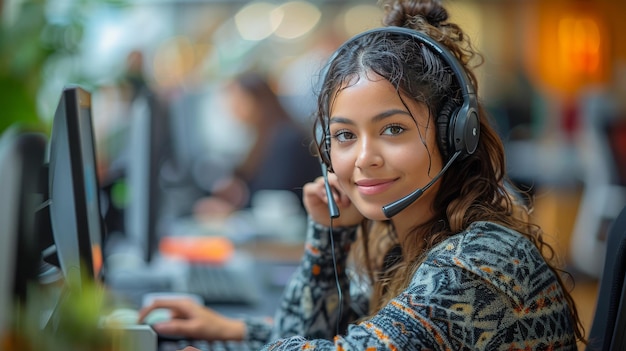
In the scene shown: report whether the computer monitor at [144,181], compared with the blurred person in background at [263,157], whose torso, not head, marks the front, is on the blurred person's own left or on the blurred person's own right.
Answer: on the blurred person's own left

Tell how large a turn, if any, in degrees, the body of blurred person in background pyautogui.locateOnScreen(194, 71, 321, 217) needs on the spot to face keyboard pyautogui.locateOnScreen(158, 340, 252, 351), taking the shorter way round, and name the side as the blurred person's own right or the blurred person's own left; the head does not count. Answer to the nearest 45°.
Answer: approximately 90° to the blurred person's own left

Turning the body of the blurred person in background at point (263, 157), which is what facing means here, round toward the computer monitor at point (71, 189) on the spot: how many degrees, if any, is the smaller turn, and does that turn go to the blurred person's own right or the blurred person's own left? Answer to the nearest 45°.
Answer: approximately 90° to the blurred person's own left

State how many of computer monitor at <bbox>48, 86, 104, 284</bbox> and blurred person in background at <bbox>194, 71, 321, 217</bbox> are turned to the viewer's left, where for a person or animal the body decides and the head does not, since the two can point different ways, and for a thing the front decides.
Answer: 1

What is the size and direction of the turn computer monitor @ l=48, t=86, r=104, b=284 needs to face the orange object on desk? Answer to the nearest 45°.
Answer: approximately 90° to its left

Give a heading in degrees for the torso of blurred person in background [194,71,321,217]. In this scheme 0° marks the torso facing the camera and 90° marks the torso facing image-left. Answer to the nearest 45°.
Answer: approximately 90°

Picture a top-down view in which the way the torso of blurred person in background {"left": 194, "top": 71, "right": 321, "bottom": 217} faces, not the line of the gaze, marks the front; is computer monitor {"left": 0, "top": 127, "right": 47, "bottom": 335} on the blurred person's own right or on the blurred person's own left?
on the blurred person's own left

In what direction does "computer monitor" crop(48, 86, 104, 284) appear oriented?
to the viewer's right

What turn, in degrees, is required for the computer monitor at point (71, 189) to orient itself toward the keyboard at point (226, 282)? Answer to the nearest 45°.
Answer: approximately 45° to its left
